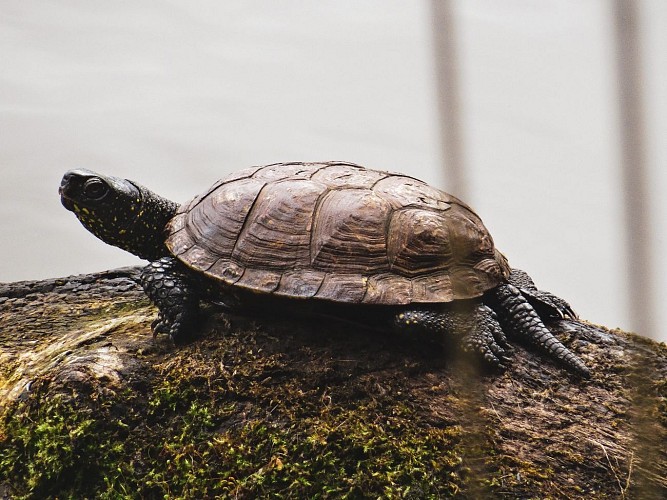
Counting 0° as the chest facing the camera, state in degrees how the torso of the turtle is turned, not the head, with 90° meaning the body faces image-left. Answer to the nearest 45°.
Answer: approximately 90°
